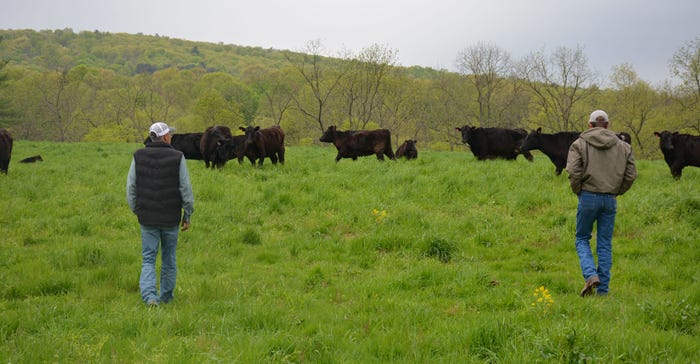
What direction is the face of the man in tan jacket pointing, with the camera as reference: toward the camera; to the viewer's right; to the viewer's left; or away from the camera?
away from the camera

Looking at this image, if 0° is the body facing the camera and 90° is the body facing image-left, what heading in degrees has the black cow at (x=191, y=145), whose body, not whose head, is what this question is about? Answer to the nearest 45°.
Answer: approximately 90°

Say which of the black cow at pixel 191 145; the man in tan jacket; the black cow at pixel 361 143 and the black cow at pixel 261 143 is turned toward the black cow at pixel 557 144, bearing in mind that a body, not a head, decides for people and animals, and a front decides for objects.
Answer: the man in tan jacket

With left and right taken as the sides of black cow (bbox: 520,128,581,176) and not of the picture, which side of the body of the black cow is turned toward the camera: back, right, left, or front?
left

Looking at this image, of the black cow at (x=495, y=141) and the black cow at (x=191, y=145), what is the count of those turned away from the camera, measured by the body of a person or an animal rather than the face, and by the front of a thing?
0

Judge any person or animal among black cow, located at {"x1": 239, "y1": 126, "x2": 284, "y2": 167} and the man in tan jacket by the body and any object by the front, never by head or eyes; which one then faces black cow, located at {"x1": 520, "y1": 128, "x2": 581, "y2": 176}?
the man in tan jacket

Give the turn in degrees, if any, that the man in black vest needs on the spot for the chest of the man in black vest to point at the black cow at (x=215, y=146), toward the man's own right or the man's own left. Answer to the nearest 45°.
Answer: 0° — they already face it

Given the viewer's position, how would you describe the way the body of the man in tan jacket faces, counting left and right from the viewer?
facing away from the viewer

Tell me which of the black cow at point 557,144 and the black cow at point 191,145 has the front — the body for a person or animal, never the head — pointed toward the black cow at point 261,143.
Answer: the black cow at point 557,144

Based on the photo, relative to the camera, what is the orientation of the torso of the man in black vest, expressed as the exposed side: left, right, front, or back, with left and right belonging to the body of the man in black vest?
back

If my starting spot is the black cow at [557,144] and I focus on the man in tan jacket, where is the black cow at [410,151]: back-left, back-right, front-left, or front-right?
back-right

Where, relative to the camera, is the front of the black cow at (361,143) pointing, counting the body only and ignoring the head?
to the viewer's left

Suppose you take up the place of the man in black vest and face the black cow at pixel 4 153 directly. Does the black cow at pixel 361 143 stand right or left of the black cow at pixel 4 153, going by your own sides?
right

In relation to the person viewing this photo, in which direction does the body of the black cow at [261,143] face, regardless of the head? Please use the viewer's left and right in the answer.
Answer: facing the viewer and to the left of the viewer

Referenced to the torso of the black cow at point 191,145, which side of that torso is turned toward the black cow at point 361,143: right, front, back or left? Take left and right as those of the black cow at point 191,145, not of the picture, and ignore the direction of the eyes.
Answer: back
